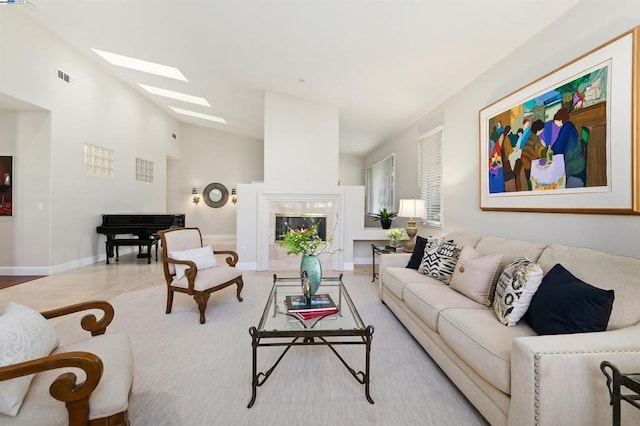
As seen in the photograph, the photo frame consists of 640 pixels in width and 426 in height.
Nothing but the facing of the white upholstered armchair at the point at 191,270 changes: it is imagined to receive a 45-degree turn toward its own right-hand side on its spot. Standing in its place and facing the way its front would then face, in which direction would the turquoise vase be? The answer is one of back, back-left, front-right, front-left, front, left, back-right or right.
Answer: front-left

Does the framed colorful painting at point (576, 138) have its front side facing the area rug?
yes

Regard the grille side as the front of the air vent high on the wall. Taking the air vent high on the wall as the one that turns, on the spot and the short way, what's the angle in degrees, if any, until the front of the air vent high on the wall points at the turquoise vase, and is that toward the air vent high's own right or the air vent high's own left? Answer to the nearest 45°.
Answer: approximately 45° to the air vent high's own right

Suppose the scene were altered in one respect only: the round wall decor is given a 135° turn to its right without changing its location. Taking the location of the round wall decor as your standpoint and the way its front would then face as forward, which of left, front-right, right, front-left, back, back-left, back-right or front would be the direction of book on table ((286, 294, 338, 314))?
back-left

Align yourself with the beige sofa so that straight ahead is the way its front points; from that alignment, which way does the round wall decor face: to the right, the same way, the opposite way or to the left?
to the left

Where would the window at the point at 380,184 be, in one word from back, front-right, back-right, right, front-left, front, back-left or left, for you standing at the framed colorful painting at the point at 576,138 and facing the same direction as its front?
right

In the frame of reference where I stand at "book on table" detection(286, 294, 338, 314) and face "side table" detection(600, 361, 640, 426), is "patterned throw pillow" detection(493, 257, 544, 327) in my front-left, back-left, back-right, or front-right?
front-left

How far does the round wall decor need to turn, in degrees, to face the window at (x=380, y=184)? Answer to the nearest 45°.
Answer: approximately 45° to its left

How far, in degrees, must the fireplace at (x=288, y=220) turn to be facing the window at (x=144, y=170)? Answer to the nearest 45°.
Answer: approximately 135° to its right

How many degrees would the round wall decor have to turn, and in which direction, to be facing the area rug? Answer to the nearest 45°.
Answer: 0° — it already faces it

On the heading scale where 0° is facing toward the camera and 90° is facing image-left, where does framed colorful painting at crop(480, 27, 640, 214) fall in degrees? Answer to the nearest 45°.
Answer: approximately 45°

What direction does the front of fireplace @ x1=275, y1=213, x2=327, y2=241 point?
toward the camera

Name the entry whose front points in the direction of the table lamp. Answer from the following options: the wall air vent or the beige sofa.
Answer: the wall air vent

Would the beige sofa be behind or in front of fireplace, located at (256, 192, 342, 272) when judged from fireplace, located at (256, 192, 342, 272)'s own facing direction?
in front

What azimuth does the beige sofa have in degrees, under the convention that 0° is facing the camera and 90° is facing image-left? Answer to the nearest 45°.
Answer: approximately 45°
